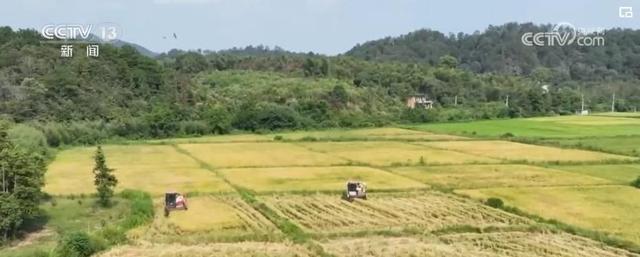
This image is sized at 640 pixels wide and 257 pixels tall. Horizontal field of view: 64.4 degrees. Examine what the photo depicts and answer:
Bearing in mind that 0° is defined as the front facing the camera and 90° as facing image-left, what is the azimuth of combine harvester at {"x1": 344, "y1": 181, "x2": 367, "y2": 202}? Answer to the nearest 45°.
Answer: approximately 45°

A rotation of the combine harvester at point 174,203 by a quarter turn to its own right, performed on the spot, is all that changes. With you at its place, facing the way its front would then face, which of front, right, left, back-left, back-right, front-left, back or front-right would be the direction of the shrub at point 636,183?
back-right

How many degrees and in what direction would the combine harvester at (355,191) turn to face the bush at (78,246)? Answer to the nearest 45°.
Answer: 0° — it already faces it

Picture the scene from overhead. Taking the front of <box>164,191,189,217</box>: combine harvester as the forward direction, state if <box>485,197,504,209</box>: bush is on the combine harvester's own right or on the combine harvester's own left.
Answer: on the combine harvester's own left

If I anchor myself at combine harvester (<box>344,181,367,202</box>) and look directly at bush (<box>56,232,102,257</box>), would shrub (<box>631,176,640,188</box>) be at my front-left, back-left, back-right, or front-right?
back-left

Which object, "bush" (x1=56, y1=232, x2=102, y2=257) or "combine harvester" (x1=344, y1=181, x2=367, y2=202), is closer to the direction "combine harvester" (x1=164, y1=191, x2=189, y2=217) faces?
the bush

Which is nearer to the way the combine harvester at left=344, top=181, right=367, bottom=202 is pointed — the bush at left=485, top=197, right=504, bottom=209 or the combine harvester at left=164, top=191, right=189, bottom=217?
the combine harvester
